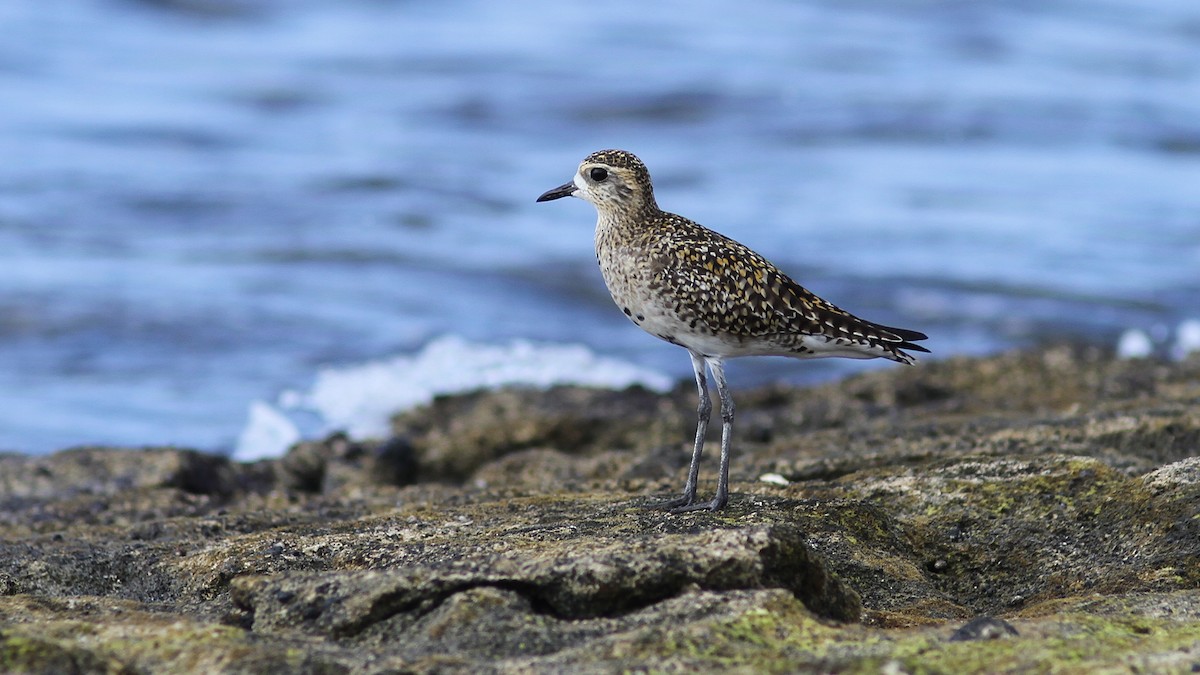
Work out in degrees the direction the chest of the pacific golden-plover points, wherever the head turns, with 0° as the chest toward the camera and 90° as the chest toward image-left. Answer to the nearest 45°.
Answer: approximately 90°
